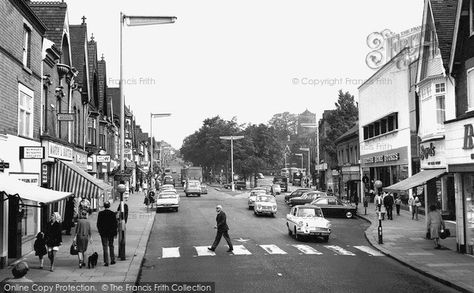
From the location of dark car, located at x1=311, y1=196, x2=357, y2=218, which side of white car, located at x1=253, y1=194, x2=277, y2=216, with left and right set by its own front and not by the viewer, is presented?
left

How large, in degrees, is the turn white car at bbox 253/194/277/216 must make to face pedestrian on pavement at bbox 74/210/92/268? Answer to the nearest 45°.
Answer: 0° — it already faces them

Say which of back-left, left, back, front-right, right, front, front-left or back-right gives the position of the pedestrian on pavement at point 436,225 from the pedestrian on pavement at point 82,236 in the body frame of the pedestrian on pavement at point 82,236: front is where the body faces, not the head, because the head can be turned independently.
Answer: right

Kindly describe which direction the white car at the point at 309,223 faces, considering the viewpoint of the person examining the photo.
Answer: facing the viewer and to the right of the viewer

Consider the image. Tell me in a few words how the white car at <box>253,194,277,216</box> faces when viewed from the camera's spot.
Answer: facing the viewer

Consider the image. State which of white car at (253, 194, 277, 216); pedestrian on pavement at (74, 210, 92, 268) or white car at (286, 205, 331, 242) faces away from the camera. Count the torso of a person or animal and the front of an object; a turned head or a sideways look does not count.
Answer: the pedestrian on pavement

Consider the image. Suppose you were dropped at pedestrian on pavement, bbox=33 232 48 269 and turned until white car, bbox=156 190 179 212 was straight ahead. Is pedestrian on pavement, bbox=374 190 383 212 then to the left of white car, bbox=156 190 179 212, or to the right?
right

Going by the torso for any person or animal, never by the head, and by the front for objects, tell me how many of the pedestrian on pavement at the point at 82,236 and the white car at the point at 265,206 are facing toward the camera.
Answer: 1

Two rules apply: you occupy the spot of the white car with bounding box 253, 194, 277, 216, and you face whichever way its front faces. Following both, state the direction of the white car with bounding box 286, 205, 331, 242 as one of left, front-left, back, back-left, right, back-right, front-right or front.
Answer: front

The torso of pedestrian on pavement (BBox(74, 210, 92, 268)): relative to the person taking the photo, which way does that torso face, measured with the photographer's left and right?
facing away from the viewer
